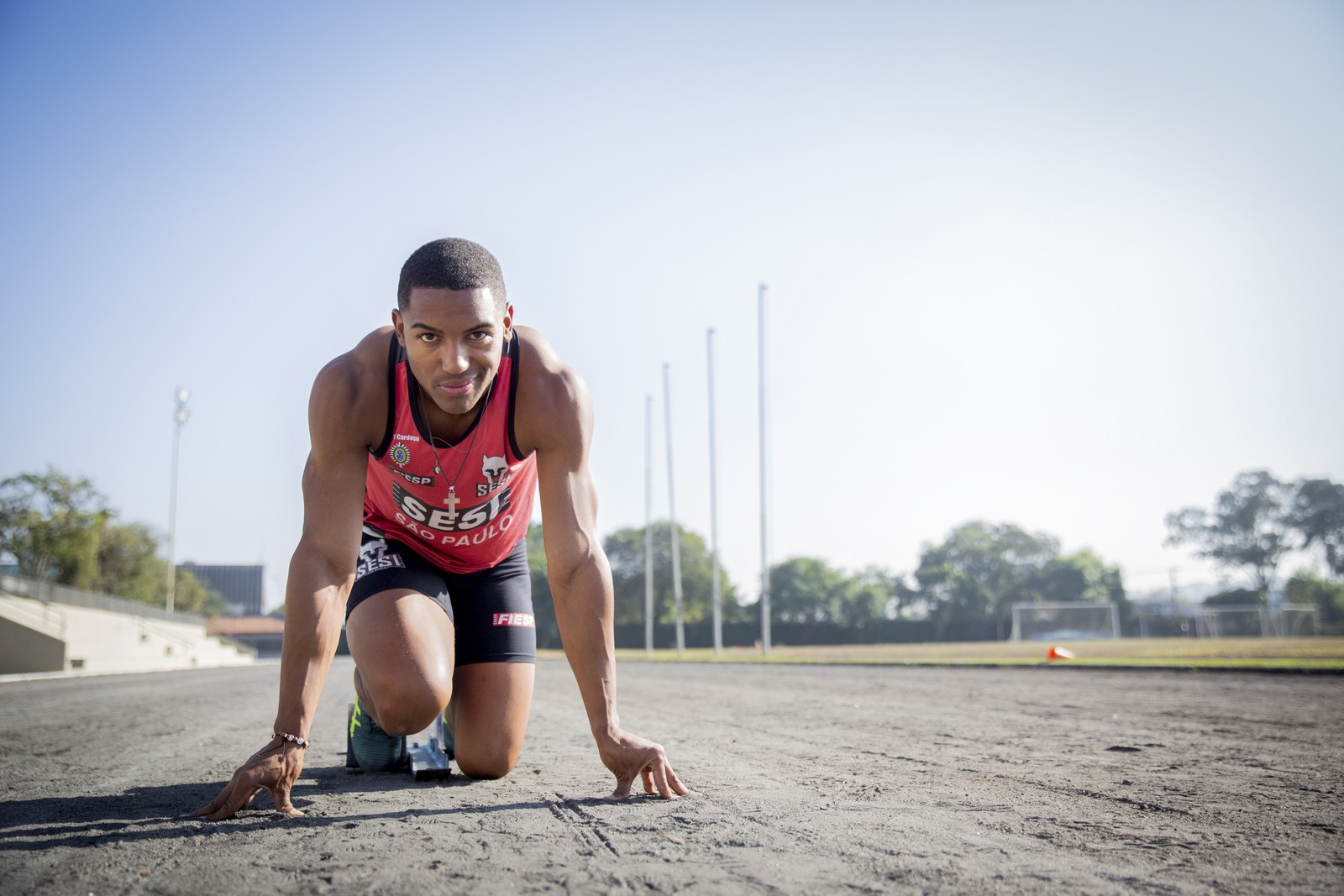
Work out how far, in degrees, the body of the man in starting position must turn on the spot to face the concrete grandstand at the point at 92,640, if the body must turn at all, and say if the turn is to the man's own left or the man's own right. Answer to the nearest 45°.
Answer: approximately 180°

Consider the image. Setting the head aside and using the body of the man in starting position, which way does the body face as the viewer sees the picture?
toward the camera

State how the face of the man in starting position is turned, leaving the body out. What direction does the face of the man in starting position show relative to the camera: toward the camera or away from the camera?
toward the camera

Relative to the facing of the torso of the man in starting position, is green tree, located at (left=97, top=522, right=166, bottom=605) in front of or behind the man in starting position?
behind

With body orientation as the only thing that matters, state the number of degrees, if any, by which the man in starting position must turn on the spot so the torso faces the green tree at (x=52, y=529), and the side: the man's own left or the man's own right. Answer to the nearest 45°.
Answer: approximately 180°
